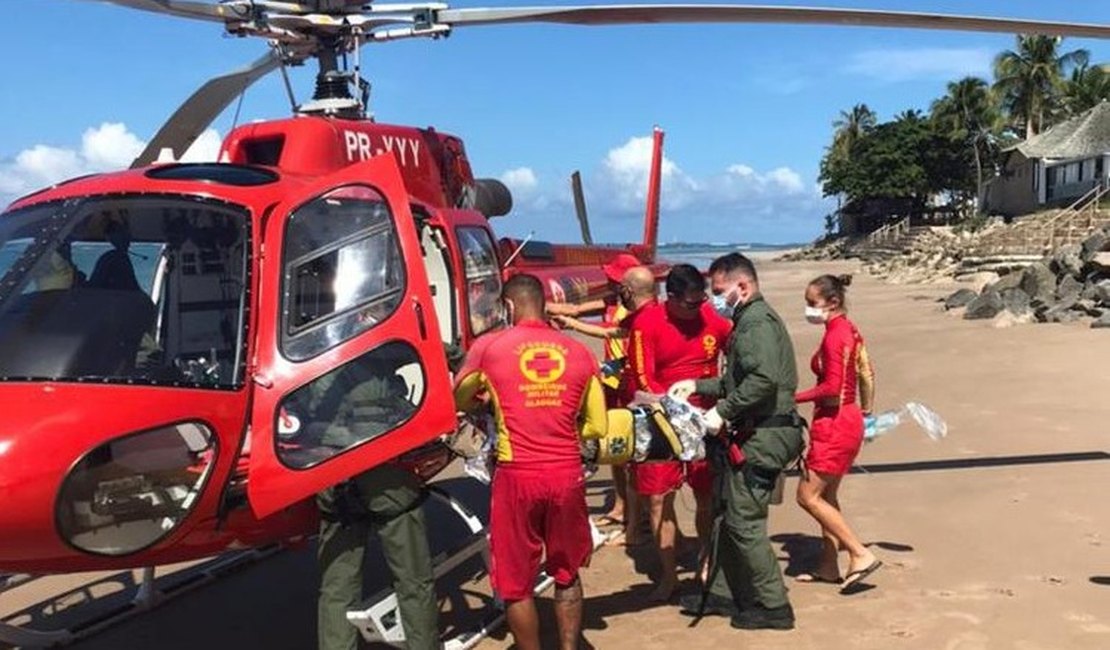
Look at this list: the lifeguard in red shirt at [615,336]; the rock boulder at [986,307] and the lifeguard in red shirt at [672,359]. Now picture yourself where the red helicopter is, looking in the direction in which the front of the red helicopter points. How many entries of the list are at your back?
3

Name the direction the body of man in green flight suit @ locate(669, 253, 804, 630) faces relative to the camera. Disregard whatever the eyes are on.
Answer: to the viewer's left

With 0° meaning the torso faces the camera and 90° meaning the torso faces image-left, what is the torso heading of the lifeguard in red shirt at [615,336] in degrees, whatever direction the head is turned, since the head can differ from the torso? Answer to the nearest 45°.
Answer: approximately 90°

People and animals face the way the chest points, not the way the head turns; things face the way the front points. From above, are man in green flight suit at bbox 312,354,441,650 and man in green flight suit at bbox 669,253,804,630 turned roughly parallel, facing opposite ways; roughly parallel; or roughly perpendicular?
roughly perpendicular

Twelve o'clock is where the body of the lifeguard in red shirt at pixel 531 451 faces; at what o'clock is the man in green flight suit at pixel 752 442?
The man in green flight suit is roughly at 2 o'clock from the lifeguard in red shirt.

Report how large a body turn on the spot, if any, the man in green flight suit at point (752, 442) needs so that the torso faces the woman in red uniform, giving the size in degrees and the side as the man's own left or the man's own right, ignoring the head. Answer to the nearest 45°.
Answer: approximately 135° to the man's own right

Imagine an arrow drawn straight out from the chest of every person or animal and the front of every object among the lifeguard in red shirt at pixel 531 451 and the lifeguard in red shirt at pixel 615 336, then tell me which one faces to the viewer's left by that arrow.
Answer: the lifeguard in red shirt at pixel 615 336

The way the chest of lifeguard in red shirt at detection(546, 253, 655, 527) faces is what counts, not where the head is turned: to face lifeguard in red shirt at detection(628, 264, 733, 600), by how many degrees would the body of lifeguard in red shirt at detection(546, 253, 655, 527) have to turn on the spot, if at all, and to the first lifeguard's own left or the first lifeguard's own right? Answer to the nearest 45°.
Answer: approximately 90° to the first lifeguard's own left

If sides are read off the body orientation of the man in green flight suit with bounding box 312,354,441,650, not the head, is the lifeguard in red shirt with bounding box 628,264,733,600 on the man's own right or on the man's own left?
on the man's own right

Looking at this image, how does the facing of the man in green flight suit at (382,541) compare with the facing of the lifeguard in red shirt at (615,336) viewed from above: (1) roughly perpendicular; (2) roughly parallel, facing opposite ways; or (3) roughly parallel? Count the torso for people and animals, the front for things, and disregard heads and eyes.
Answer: roughly perpendicular

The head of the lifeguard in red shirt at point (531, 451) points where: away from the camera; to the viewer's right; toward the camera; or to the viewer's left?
away from the camera

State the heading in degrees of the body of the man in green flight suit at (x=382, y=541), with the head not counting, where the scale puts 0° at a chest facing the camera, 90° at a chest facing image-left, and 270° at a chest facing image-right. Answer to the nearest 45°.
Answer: approximately 180°

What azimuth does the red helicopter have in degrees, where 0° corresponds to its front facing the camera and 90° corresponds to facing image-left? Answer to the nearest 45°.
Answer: approximately 45°

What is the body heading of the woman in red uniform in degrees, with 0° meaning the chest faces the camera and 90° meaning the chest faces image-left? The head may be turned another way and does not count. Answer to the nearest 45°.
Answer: approximately 90°

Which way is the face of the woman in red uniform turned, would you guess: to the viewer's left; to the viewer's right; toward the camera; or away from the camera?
to the viewer's left

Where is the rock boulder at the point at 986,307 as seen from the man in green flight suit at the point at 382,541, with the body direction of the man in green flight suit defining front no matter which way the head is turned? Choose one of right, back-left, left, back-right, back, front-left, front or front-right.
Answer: front-right
